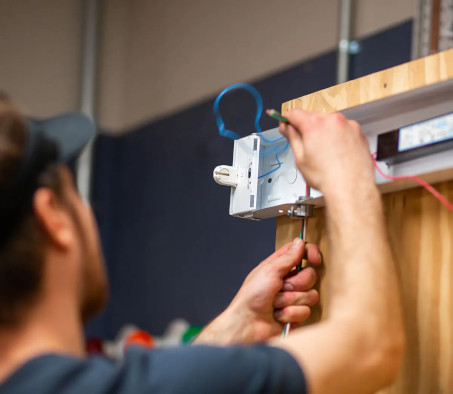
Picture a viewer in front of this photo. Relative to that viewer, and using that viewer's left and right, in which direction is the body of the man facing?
facing away from the viewer and to the right of the viewer

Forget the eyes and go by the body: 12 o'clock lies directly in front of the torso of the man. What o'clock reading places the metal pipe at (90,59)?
The metal pipe is roughly at 10 o'clock from the man.

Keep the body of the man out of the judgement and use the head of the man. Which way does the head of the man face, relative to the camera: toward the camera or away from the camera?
away from the camera

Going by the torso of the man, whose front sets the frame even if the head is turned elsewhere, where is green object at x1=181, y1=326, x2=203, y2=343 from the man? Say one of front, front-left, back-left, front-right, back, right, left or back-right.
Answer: front-left

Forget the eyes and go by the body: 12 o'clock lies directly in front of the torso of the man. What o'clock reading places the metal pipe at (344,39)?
The metal pipe is roughly at 11 o'clock from the man.
